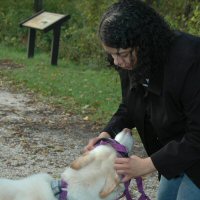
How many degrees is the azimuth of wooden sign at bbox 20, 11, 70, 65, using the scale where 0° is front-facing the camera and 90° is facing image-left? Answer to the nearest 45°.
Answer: approximately 45°

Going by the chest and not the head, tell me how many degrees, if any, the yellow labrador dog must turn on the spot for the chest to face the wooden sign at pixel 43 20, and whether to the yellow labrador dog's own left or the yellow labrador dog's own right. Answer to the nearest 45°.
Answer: approximately 90° to the yellow labrador dog's own left

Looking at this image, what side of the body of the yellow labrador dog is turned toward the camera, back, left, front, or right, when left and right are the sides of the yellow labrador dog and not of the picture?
right

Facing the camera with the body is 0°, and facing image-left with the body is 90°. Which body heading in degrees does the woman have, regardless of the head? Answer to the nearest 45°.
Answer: approximately 45°

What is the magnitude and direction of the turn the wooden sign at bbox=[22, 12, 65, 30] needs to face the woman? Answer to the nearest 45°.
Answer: approximately 45° to its left

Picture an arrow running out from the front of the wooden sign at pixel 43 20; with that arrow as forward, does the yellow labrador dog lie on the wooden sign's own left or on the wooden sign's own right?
on the wooden sign's own left

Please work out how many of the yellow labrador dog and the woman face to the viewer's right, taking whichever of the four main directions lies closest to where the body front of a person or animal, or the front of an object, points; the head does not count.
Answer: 1

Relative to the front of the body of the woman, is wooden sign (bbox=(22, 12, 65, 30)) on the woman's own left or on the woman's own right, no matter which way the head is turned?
on the woman's own right

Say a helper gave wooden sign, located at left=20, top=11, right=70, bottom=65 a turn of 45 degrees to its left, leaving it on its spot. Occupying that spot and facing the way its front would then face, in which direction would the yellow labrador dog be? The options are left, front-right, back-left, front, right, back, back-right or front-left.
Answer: front

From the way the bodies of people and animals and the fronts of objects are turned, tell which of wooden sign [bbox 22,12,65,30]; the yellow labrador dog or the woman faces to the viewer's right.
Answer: the yellow labrador dog

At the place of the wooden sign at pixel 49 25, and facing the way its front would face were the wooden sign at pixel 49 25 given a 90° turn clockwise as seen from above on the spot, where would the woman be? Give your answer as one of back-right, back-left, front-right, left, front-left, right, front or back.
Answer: back-left

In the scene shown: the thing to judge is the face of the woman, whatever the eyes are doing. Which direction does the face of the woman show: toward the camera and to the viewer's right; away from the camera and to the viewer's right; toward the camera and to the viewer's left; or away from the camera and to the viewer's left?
toward the camera and to the viewer's left
